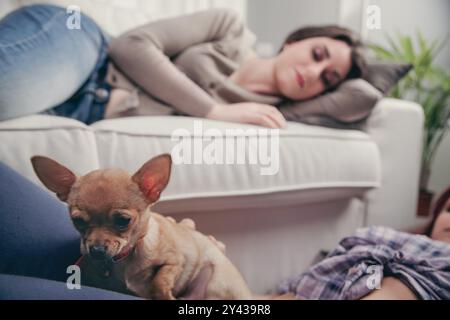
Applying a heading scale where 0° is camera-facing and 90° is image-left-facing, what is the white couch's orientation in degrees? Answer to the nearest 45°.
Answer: approximately 0°

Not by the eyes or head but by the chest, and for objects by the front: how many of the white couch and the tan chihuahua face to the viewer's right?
0

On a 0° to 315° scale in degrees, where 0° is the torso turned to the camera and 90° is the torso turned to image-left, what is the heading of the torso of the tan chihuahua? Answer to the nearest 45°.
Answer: approximately 45°
